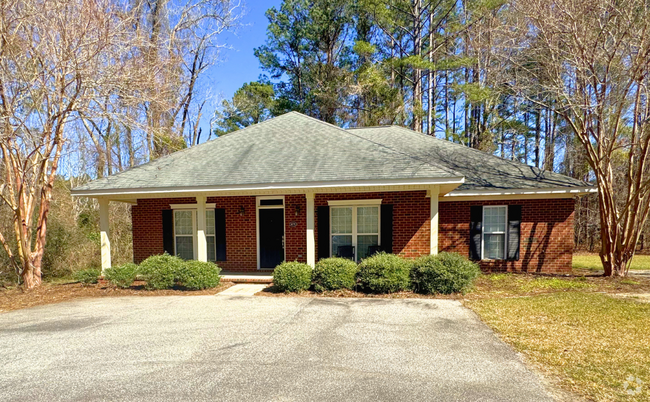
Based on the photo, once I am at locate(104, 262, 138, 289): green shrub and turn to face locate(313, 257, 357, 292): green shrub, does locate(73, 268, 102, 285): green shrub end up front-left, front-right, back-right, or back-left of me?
back-left

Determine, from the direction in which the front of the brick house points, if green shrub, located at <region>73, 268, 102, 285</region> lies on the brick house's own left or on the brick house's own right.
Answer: on the brick house's own right

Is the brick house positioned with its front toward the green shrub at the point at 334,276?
yes

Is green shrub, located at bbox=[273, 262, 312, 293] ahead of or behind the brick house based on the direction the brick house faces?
ahead

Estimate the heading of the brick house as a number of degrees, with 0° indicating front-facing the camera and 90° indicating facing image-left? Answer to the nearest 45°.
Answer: approximately 0°

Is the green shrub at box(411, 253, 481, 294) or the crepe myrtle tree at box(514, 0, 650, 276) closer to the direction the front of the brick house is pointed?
the green shrub

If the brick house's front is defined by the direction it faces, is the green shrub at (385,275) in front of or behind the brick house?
in front

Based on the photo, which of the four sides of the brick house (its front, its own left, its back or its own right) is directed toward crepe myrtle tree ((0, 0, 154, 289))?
right

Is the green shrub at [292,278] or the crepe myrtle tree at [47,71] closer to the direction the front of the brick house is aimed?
the green shrub

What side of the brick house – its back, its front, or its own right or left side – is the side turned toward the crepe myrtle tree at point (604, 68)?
left
